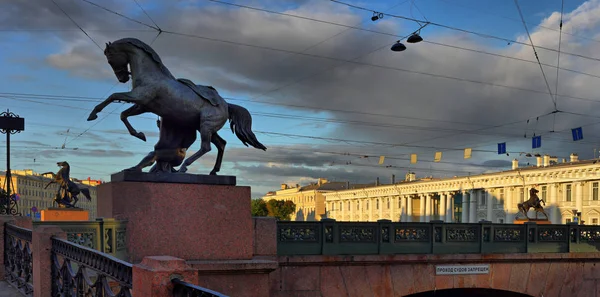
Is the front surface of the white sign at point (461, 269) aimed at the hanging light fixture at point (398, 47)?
no

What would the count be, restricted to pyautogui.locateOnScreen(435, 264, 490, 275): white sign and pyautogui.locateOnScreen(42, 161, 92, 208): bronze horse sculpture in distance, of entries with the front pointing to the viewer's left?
1

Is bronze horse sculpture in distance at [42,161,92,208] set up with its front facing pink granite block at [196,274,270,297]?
no

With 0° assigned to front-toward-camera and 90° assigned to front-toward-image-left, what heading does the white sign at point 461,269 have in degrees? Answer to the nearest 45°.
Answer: approximately 0°

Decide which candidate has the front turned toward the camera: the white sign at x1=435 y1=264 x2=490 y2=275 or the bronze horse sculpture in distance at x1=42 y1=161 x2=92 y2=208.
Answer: the white sign

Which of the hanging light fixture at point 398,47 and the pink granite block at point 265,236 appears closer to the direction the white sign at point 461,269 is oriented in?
the pink granite block

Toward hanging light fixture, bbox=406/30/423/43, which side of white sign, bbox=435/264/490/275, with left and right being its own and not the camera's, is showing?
back

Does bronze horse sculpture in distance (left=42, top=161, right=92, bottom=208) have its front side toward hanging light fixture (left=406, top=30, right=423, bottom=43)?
no

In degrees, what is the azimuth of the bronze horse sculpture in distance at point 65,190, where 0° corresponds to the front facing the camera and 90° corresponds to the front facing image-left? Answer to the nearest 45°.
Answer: approximately 90°
